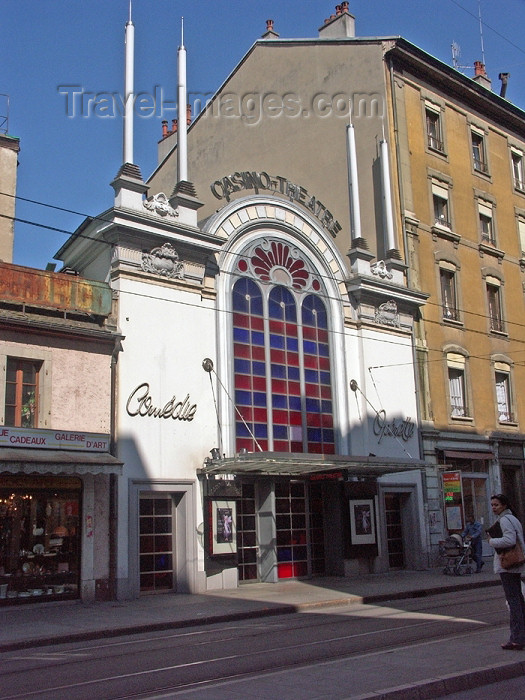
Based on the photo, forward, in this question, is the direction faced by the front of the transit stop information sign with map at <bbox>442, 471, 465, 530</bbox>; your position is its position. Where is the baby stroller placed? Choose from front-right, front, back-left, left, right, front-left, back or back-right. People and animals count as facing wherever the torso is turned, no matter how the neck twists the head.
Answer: front

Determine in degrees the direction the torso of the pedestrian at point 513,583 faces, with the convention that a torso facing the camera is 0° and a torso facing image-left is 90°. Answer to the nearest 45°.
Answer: approximately 90°

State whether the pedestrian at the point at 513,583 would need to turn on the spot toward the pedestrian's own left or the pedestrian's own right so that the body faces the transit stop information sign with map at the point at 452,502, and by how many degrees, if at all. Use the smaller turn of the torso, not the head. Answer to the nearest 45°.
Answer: approximately 90° to the pedestrian's own right

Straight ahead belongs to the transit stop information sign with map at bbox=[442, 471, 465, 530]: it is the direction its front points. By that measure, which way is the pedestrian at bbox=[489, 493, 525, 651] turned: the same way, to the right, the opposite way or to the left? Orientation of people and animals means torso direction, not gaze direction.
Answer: to the right

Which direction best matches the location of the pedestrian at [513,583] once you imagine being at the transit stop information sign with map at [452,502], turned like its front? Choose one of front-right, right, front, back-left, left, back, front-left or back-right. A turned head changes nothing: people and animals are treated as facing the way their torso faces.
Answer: front

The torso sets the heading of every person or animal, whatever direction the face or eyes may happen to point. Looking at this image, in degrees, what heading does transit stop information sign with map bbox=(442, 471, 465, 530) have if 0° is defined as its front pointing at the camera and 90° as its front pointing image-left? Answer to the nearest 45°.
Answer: approximately 0°

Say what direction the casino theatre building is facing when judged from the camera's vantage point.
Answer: facing the viewer and to the right of the viewer

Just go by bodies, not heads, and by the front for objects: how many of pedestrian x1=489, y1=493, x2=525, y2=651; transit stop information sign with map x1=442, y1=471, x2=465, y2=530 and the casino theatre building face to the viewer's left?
1

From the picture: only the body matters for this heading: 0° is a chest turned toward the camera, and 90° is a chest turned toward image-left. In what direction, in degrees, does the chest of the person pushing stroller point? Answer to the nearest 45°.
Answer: approximately 45°

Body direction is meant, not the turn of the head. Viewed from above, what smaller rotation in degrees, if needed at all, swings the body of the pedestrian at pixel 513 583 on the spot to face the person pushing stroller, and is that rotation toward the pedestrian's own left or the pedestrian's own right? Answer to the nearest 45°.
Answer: approximately 90° to the pedestrian's own right

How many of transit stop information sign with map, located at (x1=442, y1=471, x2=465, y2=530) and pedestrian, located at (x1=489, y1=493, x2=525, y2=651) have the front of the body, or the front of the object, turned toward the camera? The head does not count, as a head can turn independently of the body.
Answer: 1
